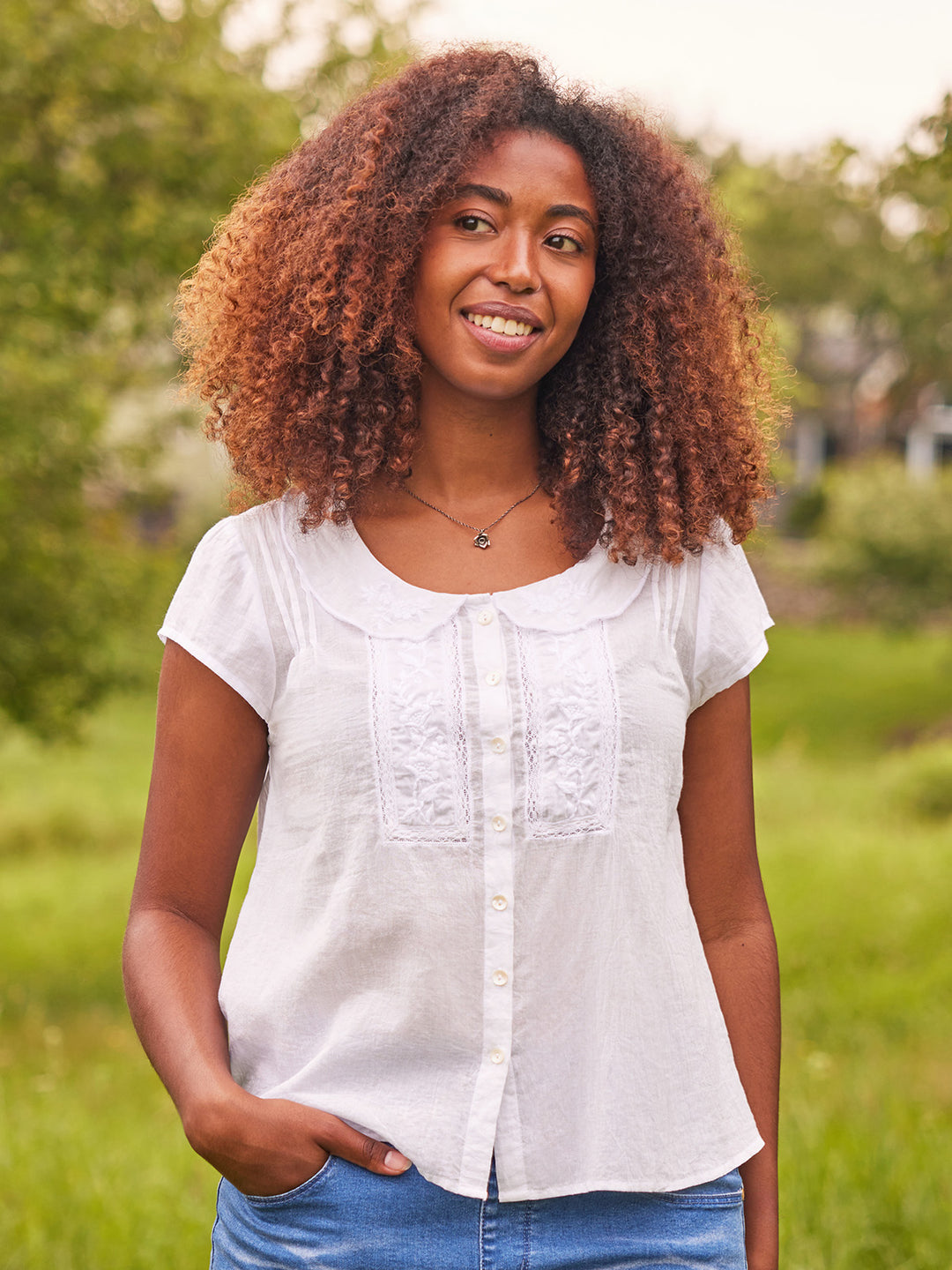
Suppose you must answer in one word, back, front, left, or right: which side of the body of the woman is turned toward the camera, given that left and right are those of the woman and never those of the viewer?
front

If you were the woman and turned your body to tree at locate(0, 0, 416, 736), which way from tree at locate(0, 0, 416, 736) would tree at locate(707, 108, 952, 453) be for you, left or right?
right

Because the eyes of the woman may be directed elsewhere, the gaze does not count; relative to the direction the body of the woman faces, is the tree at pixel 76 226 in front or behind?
behind

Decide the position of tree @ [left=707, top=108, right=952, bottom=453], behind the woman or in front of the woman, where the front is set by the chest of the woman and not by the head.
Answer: behind
